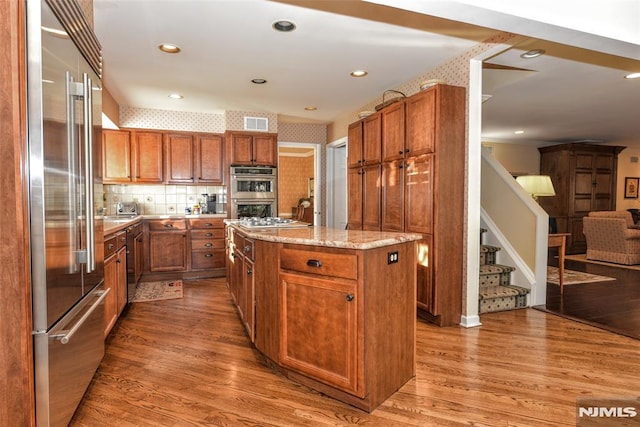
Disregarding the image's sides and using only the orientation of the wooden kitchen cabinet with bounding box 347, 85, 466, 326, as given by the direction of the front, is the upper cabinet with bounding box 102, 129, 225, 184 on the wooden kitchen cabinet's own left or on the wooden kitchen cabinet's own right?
on the wooden kitchen cabinet's own right

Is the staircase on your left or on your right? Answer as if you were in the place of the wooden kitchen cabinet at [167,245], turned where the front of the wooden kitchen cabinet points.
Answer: on your left

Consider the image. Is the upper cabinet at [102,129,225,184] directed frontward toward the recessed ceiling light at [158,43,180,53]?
yes

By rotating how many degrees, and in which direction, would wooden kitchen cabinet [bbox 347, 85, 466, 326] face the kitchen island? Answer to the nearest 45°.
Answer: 0° — it already faces it

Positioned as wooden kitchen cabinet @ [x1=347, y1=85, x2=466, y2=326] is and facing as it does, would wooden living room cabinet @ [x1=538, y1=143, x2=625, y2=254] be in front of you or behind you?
behind

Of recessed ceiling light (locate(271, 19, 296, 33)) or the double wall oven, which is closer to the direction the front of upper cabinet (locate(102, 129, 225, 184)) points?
the recessed ceiling light
